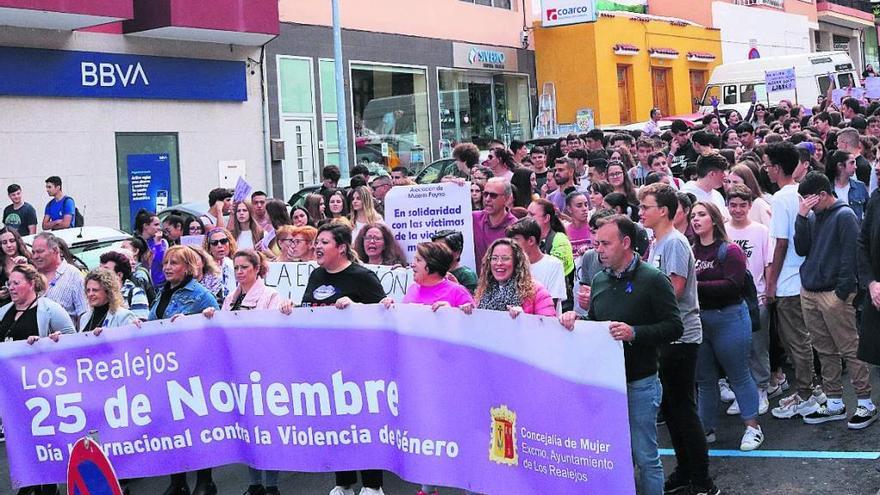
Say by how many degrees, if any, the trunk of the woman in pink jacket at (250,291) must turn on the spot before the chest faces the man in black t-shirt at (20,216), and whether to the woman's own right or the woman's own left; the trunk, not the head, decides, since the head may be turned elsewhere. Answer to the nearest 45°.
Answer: approximately 135° to the woman's own right

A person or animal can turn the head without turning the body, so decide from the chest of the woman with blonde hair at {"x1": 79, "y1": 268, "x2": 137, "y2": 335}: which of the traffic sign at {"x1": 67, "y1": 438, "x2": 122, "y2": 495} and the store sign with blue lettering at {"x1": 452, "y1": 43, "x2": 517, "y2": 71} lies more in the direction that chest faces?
the traffic sign

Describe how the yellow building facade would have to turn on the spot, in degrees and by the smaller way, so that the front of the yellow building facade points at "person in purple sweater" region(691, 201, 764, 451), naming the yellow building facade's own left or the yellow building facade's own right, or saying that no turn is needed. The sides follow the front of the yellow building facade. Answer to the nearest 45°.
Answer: approximately 45° to the yellow building facade's own right

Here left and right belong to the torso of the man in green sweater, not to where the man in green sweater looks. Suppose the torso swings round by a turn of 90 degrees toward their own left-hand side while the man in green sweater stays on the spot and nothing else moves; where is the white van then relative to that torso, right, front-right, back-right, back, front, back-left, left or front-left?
back-left

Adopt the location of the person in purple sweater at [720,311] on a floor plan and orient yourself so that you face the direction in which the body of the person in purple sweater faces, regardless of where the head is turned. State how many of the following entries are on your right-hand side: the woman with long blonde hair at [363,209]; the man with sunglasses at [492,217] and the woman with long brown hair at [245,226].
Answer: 3

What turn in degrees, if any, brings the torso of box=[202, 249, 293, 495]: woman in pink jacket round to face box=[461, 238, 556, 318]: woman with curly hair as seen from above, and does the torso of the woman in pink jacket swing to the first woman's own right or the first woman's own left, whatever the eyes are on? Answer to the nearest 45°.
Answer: approximately 90° to the first woman's own left
